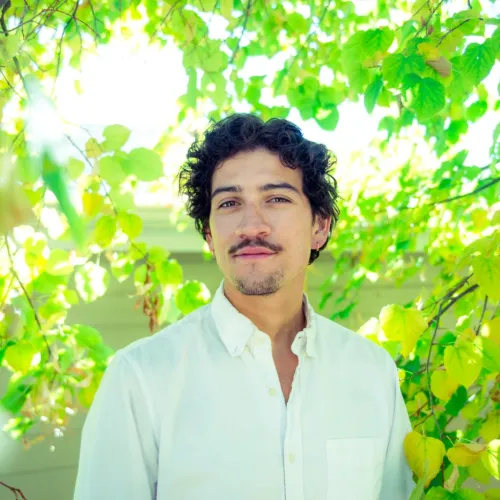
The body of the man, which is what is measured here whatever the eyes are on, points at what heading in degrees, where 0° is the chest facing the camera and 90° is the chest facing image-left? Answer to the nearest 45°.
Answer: approximately 0°
